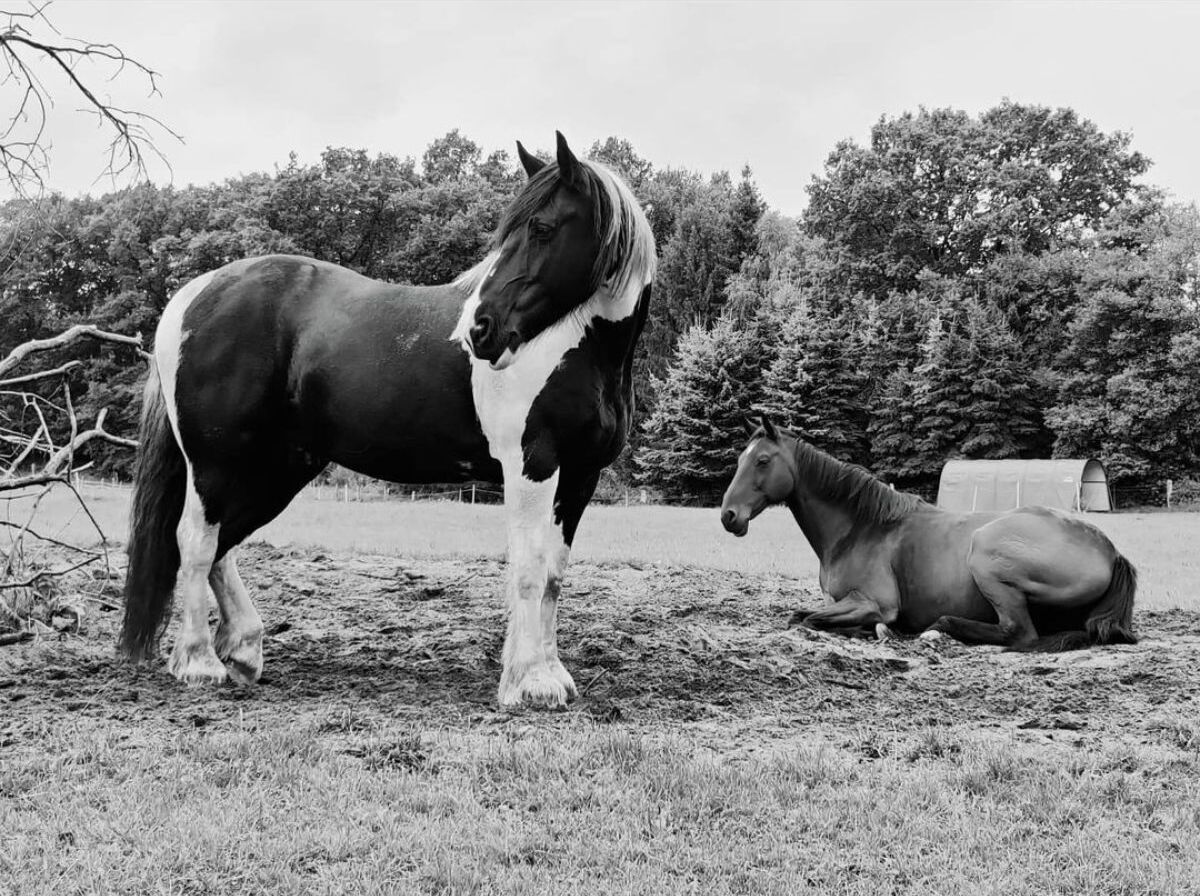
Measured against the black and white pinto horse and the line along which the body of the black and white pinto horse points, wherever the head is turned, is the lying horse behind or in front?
in front

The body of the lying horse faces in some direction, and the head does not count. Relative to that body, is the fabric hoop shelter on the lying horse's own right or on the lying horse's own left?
on the lying horse's own right

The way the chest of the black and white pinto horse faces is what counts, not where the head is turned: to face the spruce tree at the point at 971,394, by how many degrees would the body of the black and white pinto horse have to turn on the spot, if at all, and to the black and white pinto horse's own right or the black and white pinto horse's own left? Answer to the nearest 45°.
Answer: approximately 45° to the black and white pinto horse's own left

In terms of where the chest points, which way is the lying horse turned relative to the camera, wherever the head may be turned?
to the viewer's left

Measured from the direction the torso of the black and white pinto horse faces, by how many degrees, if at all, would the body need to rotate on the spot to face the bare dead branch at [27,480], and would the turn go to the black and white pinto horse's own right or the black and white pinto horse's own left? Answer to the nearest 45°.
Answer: approximately 135° to the black and white pinto horse's own left

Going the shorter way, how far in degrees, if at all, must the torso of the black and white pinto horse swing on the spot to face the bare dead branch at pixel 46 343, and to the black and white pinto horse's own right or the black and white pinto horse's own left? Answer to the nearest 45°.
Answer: approximately 135° to the black and white pinto horse's own left

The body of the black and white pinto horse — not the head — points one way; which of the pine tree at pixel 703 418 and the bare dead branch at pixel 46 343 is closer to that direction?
the pine tree

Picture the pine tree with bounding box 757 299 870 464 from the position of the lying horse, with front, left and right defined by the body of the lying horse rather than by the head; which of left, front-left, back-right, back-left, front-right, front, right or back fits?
right

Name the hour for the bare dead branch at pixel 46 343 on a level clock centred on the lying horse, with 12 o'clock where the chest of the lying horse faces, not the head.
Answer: The bare dead branch is roughly at 11 o'clock from the lying horse.

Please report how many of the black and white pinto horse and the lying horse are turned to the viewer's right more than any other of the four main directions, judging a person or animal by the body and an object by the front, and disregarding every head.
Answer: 1

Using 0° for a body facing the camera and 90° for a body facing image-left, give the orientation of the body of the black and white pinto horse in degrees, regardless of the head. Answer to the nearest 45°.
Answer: approximately 270°

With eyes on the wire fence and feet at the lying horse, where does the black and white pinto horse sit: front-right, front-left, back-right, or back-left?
back-left
